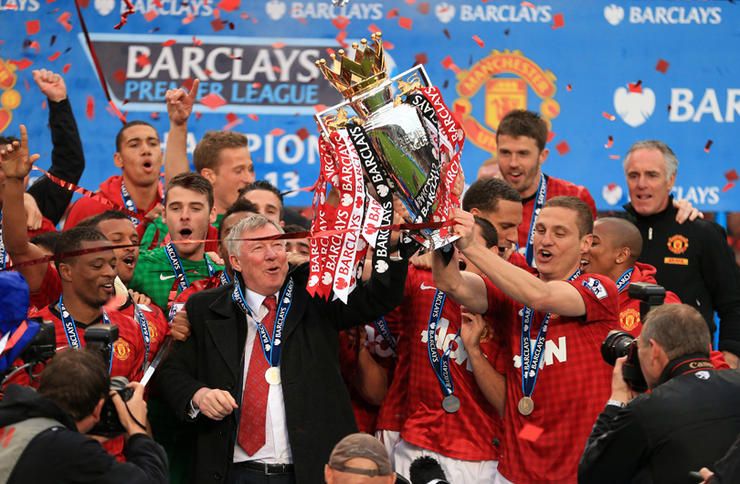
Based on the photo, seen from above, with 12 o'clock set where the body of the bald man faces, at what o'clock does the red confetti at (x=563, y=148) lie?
The red confetti is roughly at 4 o'clock from the bald man.

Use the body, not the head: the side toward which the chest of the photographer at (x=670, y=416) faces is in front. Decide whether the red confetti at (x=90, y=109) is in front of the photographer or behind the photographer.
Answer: in front

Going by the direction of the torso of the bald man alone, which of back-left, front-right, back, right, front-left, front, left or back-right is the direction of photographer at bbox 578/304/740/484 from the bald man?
front-left

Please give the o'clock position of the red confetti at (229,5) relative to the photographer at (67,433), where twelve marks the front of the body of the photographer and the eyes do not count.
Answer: The red confetti is roughly at 11 o'clock from the photographer.

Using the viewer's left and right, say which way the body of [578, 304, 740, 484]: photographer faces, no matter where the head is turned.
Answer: facing away from the viewer and to the left of the viewer

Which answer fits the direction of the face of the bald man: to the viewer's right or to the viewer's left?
to the viewer's left

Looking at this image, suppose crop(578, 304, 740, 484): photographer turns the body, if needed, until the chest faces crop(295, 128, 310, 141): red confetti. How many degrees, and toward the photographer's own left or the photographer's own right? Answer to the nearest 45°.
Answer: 0° — they already face it

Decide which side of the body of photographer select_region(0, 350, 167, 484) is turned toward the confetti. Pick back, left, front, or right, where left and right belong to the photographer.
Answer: front

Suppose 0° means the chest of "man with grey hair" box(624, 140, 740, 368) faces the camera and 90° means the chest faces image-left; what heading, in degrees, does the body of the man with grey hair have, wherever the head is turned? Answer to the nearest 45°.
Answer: approximately 45°

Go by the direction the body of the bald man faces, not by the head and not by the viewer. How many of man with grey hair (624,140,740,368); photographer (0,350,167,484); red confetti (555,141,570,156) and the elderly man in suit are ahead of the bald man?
2

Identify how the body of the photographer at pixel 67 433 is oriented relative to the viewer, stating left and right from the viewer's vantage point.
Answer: facing away from the viewer and to the right of the viewer

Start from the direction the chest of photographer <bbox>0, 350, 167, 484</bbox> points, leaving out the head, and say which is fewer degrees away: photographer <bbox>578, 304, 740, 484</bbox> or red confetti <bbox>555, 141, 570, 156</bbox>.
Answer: the red confetti

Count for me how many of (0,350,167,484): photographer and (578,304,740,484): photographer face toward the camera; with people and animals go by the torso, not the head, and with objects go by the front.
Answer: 0
